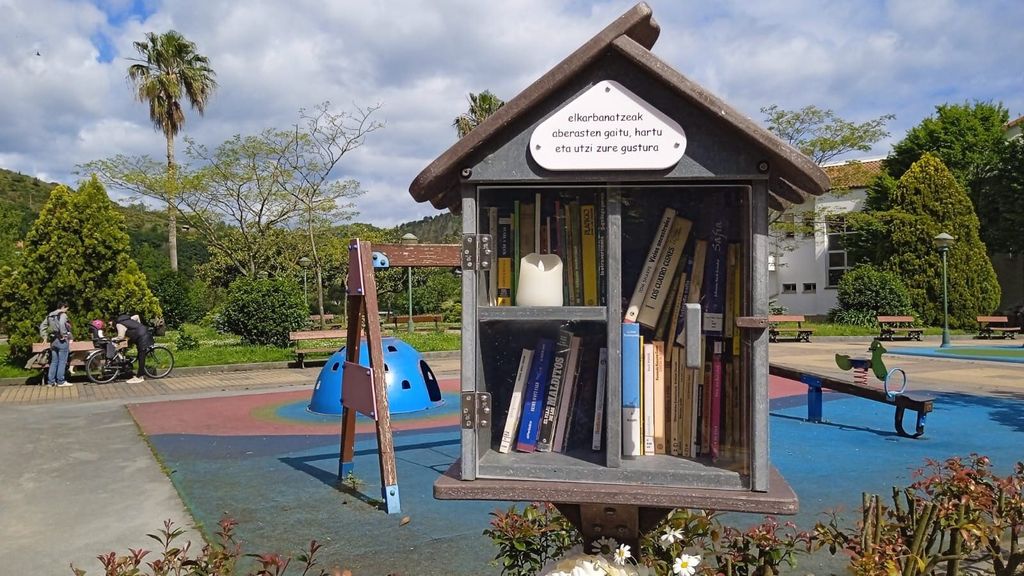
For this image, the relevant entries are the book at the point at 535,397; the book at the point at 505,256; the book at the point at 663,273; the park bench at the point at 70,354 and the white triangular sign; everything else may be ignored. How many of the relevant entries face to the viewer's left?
0

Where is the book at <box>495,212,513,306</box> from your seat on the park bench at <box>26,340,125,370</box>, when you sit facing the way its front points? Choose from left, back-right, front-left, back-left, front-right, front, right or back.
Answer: front

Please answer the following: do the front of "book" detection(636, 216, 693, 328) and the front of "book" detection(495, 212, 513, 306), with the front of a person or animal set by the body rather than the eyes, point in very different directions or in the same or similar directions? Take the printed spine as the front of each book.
same or similar directions

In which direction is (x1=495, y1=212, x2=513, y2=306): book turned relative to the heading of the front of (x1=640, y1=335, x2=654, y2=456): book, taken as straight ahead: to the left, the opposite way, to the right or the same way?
the same way

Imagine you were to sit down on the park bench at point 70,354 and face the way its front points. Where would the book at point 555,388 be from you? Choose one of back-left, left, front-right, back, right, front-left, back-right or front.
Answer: front

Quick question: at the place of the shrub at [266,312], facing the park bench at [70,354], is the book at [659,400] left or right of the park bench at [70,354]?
left

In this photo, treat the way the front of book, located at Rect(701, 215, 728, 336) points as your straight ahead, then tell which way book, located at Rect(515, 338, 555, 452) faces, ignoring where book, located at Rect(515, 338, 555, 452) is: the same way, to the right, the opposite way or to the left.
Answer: the same way

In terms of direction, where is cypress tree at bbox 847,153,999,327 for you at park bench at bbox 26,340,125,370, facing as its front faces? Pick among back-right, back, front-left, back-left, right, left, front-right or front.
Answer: left
